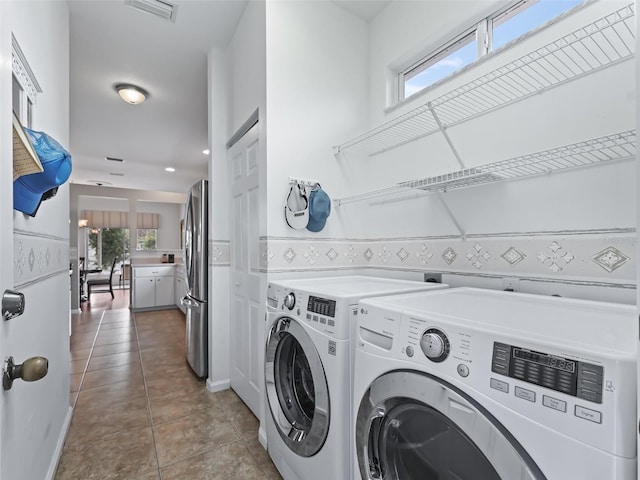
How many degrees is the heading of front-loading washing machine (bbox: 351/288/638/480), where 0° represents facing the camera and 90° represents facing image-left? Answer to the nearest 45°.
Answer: approximately 45°

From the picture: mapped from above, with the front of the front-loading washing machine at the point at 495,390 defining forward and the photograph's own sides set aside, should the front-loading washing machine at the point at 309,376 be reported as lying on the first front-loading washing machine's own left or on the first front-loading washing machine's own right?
on the first front-loading washing machine's own right

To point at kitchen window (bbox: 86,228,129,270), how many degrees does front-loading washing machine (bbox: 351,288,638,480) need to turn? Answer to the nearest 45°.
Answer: approximately 45° to its right

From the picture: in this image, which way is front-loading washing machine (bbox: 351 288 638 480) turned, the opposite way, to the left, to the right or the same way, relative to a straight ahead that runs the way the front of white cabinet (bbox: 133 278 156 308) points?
to the right

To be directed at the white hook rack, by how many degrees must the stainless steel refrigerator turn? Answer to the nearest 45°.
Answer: approximately 135° to its left

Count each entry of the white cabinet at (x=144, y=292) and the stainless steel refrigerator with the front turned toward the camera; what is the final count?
1

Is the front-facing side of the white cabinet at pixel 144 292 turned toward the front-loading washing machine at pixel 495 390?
yes

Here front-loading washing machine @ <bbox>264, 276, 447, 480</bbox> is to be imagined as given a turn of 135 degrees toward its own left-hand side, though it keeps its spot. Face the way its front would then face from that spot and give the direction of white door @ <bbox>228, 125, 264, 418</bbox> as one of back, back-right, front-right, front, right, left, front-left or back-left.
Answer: back-left

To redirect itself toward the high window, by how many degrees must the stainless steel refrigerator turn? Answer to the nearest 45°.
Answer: approximately 135° to its left

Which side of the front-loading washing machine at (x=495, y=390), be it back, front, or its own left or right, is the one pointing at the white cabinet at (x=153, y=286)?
right
